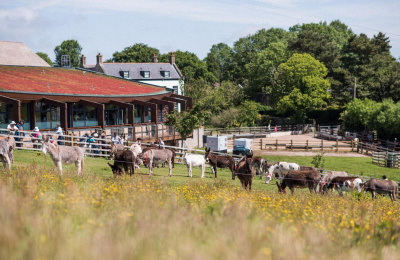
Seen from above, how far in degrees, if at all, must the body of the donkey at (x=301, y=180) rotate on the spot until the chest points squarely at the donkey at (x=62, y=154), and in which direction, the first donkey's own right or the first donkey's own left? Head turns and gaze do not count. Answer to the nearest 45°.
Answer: approximately 45° to the first donkey's own left

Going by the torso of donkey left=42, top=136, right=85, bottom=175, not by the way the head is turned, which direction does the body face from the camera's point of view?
to the viewer's left

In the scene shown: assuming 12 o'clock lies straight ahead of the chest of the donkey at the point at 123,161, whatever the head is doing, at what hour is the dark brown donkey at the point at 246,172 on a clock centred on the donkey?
The dark brown donkey is roughly at 8 o'clock from the donkey.

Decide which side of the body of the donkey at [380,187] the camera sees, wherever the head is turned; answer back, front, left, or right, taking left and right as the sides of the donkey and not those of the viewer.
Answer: left

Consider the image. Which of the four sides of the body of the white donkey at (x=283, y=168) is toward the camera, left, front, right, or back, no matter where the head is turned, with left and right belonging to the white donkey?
left

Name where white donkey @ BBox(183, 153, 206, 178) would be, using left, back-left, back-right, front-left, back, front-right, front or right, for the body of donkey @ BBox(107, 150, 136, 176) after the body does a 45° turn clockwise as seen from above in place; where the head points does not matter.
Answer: back-right
